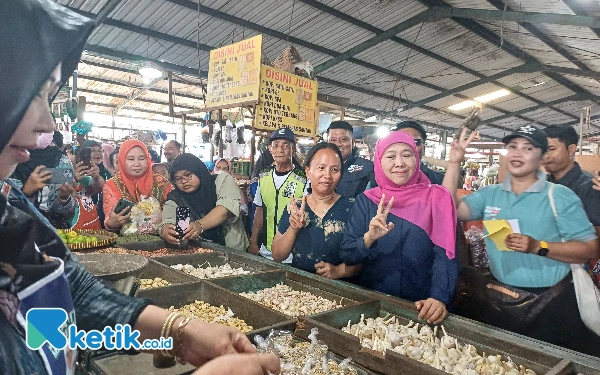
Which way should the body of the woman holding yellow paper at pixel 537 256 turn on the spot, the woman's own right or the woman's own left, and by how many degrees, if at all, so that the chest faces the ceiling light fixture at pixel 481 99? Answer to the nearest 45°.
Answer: approximately 135° to the woman's own right

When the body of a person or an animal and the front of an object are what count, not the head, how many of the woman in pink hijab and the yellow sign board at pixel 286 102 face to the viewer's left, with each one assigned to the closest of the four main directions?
0

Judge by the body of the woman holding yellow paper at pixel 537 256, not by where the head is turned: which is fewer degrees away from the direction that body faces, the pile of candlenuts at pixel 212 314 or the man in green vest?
the pile of candlenuts

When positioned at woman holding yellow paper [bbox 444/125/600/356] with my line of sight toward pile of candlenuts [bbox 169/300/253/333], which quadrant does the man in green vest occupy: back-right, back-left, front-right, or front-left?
front-right

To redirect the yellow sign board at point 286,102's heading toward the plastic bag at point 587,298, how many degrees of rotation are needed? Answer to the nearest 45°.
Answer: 0° — it already faces it

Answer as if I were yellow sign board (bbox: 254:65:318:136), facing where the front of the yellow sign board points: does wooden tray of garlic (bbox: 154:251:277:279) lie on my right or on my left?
on my right

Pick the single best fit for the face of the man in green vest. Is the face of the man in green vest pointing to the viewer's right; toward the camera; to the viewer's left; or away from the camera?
toward the camera

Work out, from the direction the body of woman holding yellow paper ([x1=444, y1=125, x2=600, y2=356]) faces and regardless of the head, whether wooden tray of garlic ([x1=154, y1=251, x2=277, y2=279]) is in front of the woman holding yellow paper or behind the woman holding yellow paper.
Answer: in front

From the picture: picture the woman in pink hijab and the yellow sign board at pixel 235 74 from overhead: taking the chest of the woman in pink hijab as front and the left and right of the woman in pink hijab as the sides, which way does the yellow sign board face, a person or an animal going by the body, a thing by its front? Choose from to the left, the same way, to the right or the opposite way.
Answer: the same way

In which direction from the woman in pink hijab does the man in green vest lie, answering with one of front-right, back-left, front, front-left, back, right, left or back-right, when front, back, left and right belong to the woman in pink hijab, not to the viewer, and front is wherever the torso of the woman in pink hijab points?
back-right

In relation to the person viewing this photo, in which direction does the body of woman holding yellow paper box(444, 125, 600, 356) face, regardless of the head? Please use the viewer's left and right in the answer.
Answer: facing the viewer and to the left of the viewer

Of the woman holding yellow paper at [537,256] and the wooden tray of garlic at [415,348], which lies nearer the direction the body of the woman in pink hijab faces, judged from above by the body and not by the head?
the wooden tray of garlic

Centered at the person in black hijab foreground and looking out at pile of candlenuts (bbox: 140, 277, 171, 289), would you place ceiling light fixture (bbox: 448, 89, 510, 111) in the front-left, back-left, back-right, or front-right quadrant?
front-right

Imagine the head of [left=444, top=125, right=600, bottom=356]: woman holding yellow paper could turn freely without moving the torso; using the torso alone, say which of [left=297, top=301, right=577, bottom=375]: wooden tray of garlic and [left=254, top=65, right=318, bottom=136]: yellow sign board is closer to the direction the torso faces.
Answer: the wooden tray of garlic

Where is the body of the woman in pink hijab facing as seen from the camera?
toward the camera

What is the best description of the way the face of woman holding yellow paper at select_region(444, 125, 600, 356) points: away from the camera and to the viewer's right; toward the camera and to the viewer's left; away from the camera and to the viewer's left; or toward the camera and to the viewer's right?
toward the camera and to the viewer's left

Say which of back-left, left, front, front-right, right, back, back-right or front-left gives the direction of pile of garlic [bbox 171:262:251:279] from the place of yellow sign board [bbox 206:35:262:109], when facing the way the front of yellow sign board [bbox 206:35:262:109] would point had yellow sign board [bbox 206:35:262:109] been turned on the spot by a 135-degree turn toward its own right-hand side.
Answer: back

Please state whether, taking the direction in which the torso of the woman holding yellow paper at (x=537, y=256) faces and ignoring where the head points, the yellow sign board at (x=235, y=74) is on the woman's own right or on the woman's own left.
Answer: on the woman's own right

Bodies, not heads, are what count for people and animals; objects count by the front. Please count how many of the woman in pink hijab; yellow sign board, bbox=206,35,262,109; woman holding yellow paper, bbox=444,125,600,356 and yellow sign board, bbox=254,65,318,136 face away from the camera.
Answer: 0

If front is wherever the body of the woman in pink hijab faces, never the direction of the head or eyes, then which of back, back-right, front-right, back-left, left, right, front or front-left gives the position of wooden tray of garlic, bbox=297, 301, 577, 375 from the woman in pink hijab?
front

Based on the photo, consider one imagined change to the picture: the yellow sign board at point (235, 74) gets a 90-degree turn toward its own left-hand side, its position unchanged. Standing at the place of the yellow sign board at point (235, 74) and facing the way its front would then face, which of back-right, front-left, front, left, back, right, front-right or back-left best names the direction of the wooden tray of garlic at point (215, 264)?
front-right

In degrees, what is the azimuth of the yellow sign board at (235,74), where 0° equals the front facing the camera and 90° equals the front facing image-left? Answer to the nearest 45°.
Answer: approximately 45°
